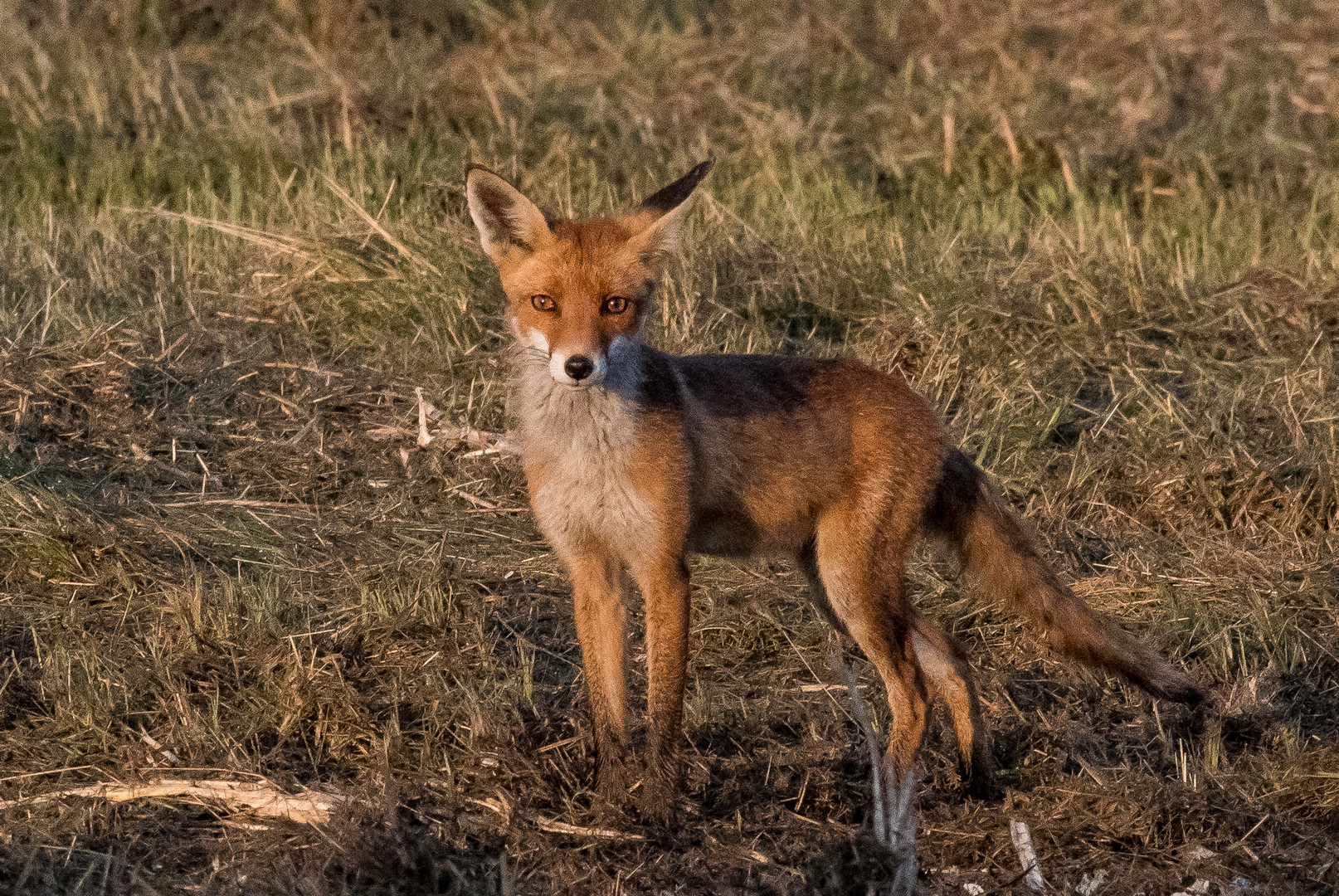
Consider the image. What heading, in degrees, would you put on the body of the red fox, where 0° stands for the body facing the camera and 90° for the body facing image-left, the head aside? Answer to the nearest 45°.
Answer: approximately 45°

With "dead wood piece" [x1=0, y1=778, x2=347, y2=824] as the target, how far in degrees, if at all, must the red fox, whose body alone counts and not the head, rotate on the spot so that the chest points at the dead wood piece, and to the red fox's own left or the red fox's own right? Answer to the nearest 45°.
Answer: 0° — it already faces it
